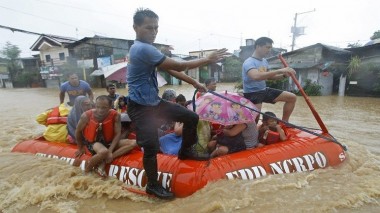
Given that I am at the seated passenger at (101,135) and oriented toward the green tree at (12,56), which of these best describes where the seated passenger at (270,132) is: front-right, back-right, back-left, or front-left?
back-right

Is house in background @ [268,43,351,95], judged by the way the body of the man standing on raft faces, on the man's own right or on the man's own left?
on the man's own left

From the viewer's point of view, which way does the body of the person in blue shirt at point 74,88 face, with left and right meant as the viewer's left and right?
facing the viewer

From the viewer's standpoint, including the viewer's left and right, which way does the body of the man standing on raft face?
facing to the right of the viewer

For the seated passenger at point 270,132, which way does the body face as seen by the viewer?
toward the camera

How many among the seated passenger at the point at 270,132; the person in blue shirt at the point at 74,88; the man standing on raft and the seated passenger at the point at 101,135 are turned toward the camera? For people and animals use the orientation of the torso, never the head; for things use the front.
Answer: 3

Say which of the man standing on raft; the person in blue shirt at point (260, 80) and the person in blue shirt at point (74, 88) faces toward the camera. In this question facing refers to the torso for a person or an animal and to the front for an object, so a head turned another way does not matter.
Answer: the person in blue shirt at point (74, 88)

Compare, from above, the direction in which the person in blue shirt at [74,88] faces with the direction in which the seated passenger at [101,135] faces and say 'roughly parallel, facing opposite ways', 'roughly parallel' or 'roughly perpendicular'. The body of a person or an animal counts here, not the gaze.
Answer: roughly parallel

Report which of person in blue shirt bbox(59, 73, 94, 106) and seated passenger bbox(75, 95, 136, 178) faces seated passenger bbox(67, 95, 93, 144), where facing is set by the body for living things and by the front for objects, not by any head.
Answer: the person in blue shirt

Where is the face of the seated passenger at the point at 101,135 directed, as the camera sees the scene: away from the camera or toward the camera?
toward the camera

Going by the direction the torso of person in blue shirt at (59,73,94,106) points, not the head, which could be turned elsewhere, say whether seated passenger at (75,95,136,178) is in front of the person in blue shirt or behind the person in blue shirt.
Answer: in front

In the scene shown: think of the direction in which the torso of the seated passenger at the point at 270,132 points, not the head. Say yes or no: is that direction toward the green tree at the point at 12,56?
no
